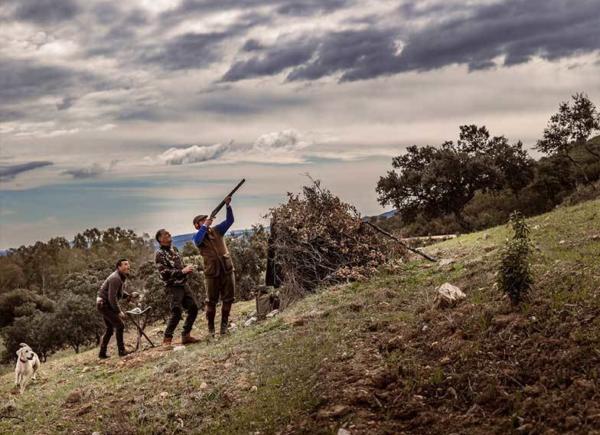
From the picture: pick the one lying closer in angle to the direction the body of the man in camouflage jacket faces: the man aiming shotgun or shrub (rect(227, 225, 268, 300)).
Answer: the man aiming shotgun

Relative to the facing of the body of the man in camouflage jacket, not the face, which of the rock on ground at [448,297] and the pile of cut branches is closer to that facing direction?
the rock on ground

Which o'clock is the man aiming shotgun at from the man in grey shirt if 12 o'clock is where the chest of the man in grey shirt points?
The man aiming shotgun is roughly at 1 o'clock from the man in grey shirt.

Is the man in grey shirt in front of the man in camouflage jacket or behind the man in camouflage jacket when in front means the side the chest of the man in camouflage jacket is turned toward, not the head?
behind

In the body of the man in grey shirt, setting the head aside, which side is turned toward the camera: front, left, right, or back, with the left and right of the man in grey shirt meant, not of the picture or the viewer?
right

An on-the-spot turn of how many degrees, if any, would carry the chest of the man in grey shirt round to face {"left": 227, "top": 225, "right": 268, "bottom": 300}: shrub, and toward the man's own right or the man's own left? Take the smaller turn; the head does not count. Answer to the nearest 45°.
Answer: approximately 90° to the man's own left

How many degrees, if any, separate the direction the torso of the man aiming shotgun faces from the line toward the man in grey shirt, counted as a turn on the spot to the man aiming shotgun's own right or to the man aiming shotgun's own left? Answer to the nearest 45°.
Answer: approximately 180°
